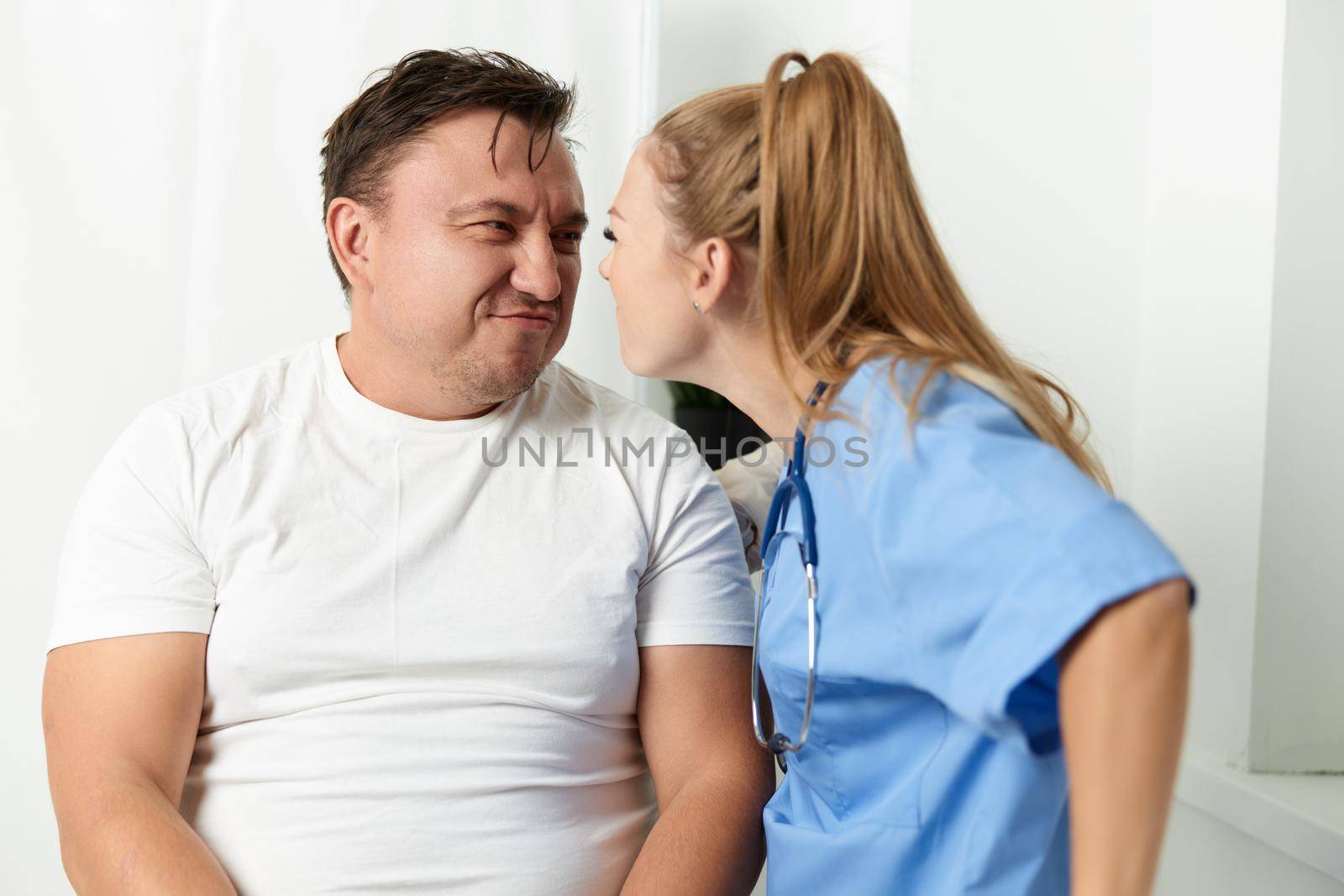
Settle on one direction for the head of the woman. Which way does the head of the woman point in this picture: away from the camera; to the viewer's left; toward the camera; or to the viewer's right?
to the viewer's left

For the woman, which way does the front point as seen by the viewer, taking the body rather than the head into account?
to the viewer's left

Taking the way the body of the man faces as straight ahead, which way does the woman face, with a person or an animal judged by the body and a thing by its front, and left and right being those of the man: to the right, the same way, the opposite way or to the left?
to the right

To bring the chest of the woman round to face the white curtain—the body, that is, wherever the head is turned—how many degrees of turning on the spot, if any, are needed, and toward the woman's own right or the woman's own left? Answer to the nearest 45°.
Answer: approximately 45° to the woman's own right

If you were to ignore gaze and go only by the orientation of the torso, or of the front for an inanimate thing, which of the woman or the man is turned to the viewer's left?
the woman

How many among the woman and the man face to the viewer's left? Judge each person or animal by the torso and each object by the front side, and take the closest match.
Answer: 1

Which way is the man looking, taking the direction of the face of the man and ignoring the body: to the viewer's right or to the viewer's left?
to the viewer's right

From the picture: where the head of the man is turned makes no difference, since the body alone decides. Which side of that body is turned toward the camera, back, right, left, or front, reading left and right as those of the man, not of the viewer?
front
